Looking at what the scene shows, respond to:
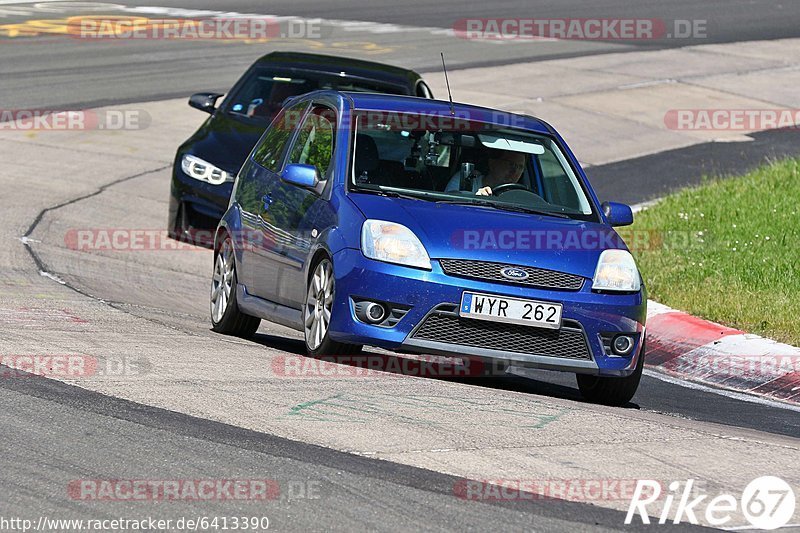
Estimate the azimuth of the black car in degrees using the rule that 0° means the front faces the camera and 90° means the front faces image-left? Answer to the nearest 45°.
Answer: approximately 45°

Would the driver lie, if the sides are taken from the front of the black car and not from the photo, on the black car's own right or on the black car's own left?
on the black car's own left
